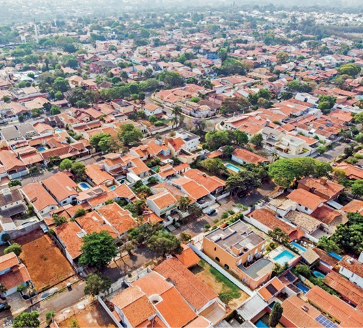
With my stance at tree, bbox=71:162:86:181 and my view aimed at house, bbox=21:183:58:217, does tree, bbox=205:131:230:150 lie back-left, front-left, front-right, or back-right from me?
back-left

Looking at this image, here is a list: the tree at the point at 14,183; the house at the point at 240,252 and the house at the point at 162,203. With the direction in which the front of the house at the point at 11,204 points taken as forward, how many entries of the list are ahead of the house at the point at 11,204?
1

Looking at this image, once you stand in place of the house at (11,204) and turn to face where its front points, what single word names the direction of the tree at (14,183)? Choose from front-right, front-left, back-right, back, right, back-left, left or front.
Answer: front

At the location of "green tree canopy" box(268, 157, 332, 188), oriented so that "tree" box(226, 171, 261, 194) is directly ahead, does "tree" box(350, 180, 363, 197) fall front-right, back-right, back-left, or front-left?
back-left

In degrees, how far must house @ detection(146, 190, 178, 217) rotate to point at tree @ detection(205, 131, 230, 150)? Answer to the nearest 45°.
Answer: approximately 90° to its left

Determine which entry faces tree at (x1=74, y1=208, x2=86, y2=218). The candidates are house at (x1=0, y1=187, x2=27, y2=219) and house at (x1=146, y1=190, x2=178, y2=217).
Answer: house at (x1=0, y1=187, x2=27, y2=219)

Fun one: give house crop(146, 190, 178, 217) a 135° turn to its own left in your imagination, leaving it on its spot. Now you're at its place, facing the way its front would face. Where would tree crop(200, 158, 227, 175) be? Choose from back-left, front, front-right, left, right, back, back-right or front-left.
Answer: front-right

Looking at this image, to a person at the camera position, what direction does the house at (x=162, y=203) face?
facing the viewer and to the right of the viewer

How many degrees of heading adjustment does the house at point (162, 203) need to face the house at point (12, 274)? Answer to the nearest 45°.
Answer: approximately 90° to its right

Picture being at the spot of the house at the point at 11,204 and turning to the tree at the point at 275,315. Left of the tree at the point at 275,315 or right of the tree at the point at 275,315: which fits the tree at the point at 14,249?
right

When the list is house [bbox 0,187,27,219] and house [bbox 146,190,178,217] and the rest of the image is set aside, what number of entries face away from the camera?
0

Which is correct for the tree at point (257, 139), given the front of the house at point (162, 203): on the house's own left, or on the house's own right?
on the house's own left

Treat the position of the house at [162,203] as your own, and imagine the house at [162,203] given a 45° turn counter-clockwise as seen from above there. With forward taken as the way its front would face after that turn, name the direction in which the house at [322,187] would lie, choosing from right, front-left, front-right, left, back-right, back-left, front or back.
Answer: front

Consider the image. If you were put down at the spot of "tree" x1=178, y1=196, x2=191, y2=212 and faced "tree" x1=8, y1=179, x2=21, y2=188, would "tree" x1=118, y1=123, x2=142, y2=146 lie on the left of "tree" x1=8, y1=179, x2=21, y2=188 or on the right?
right
